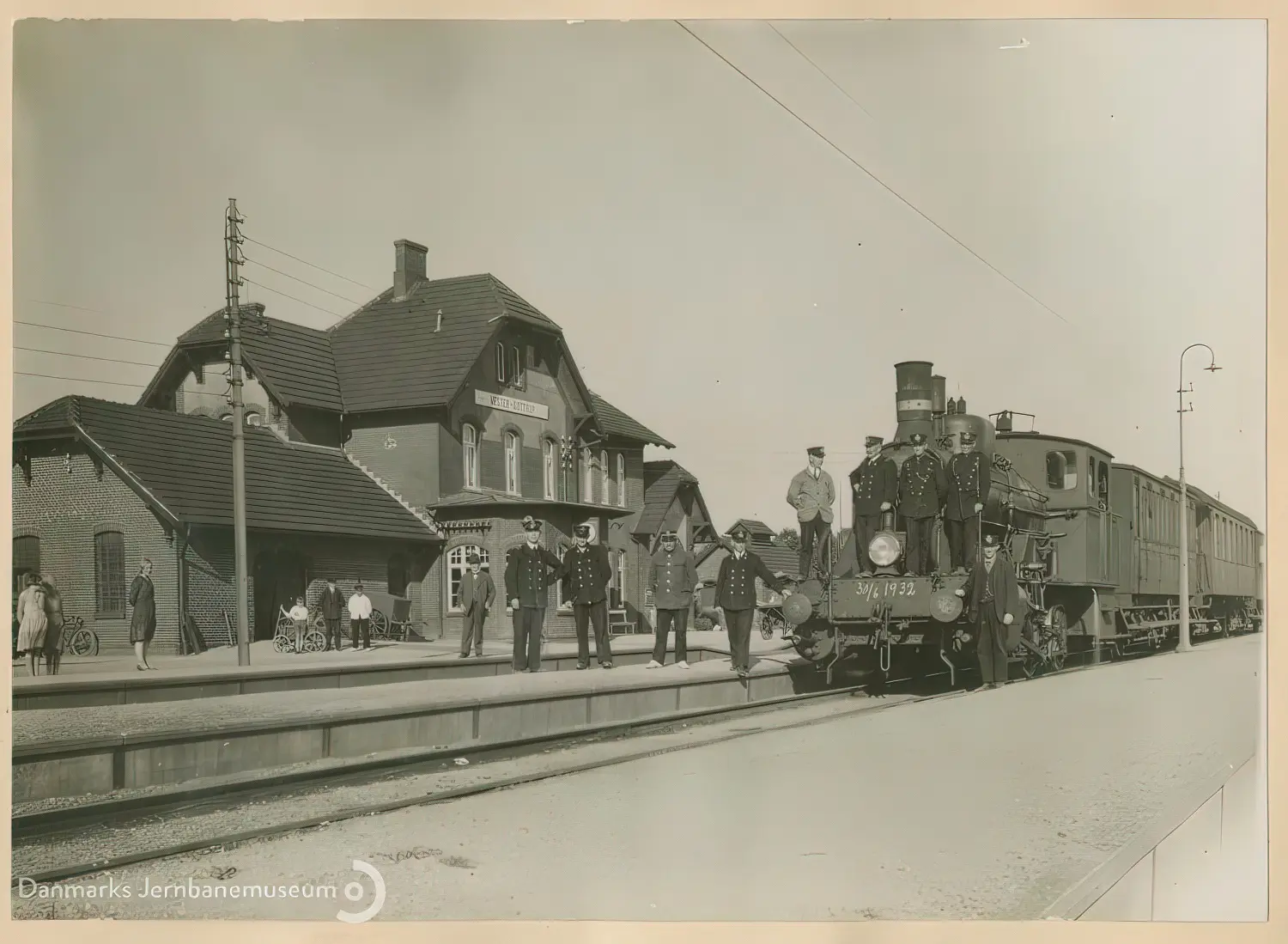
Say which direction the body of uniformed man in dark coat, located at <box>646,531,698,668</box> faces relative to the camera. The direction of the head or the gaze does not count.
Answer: toward the camera

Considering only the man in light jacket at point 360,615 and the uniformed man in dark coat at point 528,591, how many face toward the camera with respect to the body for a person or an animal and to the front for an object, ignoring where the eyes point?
2

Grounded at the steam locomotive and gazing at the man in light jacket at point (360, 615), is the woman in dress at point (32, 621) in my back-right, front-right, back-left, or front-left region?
front-left

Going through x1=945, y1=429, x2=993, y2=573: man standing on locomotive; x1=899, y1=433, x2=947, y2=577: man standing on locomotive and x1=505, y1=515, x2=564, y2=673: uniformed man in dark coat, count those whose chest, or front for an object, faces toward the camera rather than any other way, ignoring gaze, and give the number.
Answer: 3

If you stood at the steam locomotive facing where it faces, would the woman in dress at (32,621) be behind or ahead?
ahead

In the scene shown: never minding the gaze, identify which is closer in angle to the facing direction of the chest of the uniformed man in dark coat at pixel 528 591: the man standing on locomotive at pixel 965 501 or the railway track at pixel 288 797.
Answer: the railway track

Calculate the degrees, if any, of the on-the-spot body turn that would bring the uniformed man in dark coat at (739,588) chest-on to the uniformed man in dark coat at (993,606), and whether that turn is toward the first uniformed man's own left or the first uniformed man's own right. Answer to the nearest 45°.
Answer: approximately 90° to the first uniformed man's own left

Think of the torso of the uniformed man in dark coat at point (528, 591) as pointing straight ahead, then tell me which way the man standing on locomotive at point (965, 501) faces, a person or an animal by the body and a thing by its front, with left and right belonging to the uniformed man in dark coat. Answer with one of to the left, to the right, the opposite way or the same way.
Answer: the same way

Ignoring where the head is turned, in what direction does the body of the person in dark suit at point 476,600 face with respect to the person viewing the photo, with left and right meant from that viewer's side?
facing the viewer

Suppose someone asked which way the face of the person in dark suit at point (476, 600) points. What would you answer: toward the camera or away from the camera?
toward the camera

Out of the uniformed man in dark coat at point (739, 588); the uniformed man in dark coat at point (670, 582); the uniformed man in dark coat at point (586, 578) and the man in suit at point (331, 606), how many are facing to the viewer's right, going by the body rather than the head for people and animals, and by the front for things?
0

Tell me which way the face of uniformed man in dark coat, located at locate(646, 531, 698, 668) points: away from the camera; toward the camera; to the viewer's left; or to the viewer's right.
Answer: toward the camera

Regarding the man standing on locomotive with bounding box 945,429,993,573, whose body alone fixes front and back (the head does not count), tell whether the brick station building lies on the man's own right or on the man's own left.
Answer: on the man's own right
